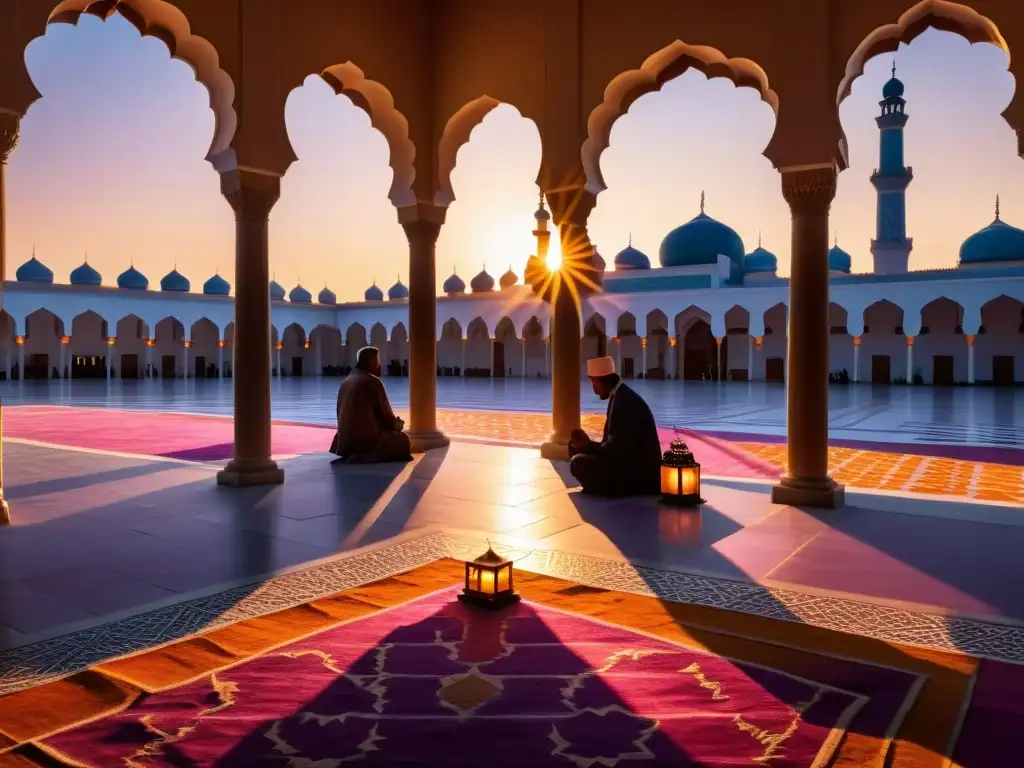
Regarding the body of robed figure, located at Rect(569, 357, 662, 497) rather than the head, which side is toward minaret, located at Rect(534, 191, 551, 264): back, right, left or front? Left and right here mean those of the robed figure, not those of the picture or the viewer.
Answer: right

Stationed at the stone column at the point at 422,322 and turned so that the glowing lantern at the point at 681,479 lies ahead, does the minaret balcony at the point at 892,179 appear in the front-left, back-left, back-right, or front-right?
back-left

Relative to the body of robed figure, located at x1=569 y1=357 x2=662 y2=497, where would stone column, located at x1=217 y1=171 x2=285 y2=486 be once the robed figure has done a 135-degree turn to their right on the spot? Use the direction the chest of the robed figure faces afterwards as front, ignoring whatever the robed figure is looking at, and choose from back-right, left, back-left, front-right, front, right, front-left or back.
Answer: back-left

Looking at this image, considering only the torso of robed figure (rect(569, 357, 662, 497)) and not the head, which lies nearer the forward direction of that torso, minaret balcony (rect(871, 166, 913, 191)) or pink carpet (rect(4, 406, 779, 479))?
the pink carpet

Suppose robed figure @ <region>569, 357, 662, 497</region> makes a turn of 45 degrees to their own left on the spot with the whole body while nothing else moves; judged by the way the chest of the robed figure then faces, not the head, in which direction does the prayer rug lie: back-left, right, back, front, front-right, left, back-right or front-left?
front-left

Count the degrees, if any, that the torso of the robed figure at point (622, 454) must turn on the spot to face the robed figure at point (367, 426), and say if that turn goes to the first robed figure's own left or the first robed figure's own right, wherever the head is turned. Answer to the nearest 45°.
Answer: approximately 45° to the first robed figure's own right

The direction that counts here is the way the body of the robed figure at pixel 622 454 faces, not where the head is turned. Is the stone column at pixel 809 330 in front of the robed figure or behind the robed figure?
behind

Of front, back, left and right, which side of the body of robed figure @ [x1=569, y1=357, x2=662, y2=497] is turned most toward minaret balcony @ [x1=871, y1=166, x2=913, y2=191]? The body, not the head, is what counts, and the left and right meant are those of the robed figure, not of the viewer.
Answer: right

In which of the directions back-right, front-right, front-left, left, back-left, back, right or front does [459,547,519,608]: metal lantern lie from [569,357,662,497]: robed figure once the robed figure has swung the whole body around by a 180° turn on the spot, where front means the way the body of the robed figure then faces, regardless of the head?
right

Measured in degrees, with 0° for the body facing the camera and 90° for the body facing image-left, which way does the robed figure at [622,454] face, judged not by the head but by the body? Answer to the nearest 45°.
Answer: approximately 90°
